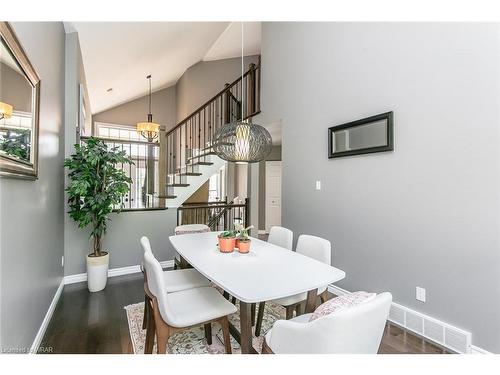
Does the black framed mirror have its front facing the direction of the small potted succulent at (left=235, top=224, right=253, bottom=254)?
yes

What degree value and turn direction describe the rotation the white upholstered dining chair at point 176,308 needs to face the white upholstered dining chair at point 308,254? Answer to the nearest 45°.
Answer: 0° — it already faces it

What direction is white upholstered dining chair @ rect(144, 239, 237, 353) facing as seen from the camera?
to the viewer's right

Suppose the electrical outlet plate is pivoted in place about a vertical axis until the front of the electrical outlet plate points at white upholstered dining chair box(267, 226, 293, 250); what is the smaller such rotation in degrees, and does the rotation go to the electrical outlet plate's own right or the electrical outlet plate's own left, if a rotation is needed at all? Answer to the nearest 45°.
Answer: approximately 45° to the electrical outlet plate's own right

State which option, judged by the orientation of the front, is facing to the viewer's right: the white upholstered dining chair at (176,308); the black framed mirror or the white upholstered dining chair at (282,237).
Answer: the white upholstered dining chair at (176,308)

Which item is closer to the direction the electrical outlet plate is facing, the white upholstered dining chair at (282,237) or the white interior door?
the white upholstered dining chair

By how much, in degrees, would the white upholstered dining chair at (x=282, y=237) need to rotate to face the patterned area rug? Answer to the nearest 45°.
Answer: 0° — it already faces it

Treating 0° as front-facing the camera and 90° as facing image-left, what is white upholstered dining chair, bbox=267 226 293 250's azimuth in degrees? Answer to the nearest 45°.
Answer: approximately 45°

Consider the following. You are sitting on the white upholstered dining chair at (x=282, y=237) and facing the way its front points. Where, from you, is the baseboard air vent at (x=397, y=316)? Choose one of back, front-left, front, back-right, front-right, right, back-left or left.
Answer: back-left

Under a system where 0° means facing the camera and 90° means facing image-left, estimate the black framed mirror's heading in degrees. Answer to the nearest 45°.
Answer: approximately 45°

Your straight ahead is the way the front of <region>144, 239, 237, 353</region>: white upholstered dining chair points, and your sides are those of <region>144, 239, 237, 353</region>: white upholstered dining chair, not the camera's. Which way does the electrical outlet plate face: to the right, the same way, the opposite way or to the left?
the opposite way

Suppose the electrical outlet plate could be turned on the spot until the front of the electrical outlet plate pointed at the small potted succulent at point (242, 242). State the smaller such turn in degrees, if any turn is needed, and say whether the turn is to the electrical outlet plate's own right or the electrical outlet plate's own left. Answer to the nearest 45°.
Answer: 0° — it already faces it

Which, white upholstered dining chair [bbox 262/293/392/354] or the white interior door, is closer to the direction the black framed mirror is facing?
the white upholstered dining chair
